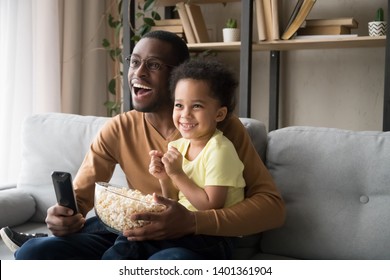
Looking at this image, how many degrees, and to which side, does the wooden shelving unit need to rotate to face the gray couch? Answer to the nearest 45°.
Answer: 0° — it already faces it

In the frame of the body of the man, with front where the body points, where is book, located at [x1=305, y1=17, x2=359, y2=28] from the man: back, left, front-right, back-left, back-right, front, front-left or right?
back

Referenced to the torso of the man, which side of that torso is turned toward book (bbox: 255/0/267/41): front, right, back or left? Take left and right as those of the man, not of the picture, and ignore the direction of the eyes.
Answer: back

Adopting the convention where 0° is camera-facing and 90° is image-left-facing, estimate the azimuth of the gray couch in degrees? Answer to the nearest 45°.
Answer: approximately 0°

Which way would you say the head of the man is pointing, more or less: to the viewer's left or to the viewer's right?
to the viewer's left

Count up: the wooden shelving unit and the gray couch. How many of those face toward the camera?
2

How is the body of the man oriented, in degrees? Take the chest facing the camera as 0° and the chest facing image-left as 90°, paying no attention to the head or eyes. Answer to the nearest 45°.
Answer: approximately 45°

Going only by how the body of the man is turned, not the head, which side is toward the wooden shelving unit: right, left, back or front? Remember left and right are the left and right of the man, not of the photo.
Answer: back

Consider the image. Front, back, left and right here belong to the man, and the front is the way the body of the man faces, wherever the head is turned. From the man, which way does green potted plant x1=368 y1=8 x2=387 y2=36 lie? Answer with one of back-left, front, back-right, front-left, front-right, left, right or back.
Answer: back
